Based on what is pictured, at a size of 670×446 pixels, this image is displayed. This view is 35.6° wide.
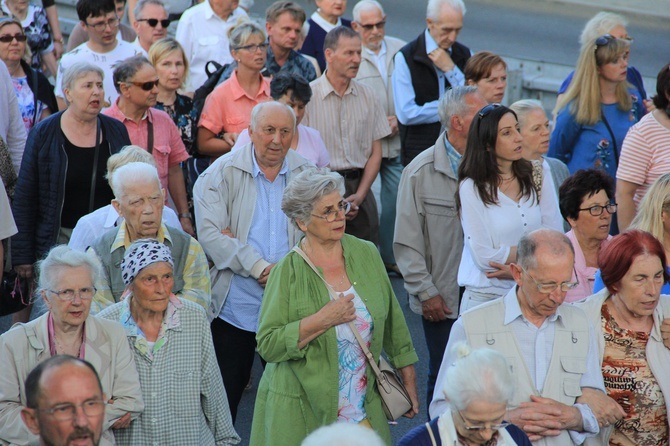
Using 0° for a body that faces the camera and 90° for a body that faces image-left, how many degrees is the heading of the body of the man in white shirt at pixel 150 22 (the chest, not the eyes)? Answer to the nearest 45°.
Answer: approximately 315°

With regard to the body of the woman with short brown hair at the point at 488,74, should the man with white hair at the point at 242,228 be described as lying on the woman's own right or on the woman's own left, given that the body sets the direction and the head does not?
on the woman's own right

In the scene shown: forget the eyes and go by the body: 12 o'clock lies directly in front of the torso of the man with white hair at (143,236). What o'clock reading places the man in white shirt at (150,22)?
The man in white shirt is roughly at 6 o'clock from the man with white hair.

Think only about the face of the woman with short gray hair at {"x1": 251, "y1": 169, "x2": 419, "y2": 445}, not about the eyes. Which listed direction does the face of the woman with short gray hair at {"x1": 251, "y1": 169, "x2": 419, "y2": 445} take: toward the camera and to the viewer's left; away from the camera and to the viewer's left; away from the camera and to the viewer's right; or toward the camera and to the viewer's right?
toward the camera and to the viewer's right

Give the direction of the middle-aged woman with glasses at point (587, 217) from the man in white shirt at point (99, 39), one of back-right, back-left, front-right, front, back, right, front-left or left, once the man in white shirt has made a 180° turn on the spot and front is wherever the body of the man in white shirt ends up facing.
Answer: back

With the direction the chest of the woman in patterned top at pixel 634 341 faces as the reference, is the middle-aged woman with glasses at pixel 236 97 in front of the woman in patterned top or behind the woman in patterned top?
behind

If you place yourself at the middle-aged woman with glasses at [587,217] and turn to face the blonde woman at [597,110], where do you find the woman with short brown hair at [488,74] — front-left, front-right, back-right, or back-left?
front-left

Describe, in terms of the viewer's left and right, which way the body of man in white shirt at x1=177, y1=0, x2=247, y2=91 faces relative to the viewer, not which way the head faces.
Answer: facing the viewer and to the right of the viewer

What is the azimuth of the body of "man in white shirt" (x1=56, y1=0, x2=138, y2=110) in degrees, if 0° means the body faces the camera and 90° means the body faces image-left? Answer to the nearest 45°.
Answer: approximately 315°

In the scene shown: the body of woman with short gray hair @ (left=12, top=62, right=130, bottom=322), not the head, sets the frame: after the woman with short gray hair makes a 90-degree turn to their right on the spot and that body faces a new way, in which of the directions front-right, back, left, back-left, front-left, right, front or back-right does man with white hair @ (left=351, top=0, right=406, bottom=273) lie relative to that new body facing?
back

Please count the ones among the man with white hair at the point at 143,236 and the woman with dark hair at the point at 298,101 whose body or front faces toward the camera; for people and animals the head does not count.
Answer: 2
